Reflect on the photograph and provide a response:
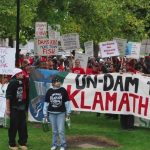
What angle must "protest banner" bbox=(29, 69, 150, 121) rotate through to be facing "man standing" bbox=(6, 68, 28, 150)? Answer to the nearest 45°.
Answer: approximately 45° to its right

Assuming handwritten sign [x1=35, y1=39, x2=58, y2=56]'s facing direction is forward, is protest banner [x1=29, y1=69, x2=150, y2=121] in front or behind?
in front

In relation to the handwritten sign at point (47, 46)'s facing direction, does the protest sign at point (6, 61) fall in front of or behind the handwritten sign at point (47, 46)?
in front

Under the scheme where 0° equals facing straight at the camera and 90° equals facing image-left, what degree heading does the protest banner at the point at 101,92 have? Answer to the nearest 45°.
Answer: approximately 0°

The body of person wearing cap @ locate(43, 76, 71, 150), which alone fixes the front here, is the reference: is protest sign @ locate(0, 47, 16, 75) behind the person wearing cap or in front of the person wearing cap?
behind

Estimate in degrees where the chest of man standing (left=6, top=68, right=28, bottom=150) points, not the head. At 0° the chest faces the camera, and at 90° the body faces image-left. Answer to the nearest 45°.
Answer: approximately 315°

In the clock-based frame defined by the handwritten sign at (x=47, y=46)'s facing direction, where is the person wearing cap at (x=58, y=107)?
The person wearing cap is roughly at 12 o'clock from the handwritten sign.
